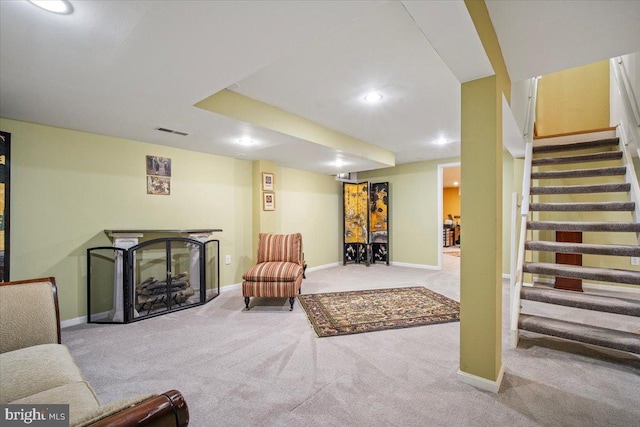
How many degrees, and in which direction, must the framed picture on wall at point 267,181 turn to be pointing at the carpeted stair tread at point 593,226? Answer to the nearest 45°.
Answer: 0° — it already faces it

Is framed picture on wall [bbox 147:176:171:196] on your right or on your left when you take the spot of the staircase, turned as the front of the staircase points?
on your right

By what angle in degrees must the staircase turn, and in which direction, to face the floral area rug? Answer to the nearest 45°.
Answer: approximately 90° to its right

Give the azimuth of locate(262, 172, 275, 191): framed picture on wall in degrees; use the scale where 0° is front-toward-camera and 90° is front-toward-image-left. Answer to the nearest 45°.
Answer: approximately 315°

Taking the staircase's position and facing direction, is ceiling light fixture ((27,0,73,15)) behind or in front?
in front

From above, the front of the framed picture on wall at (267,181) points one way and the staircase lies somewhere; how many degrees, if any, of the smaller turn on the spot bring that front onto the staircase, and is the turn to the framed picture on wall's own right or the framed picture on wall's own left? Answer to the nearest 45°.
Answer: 0° — it already faces it

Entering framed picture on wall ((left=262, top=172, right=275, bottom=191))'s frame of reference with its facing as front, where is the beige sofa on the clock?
The beige sofa is roughly at 2 o'clock from the framed picture on wall.

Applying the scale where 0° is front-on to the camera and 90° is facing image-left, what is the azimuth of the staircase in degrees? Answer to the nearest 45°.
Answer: approximately 0°

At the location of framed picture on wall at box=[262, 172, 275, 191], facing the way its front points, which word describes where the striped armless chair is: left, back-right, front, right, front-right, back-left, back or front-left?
front-right

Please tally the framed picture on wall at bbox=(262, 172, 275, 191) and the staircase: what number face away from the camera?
0
